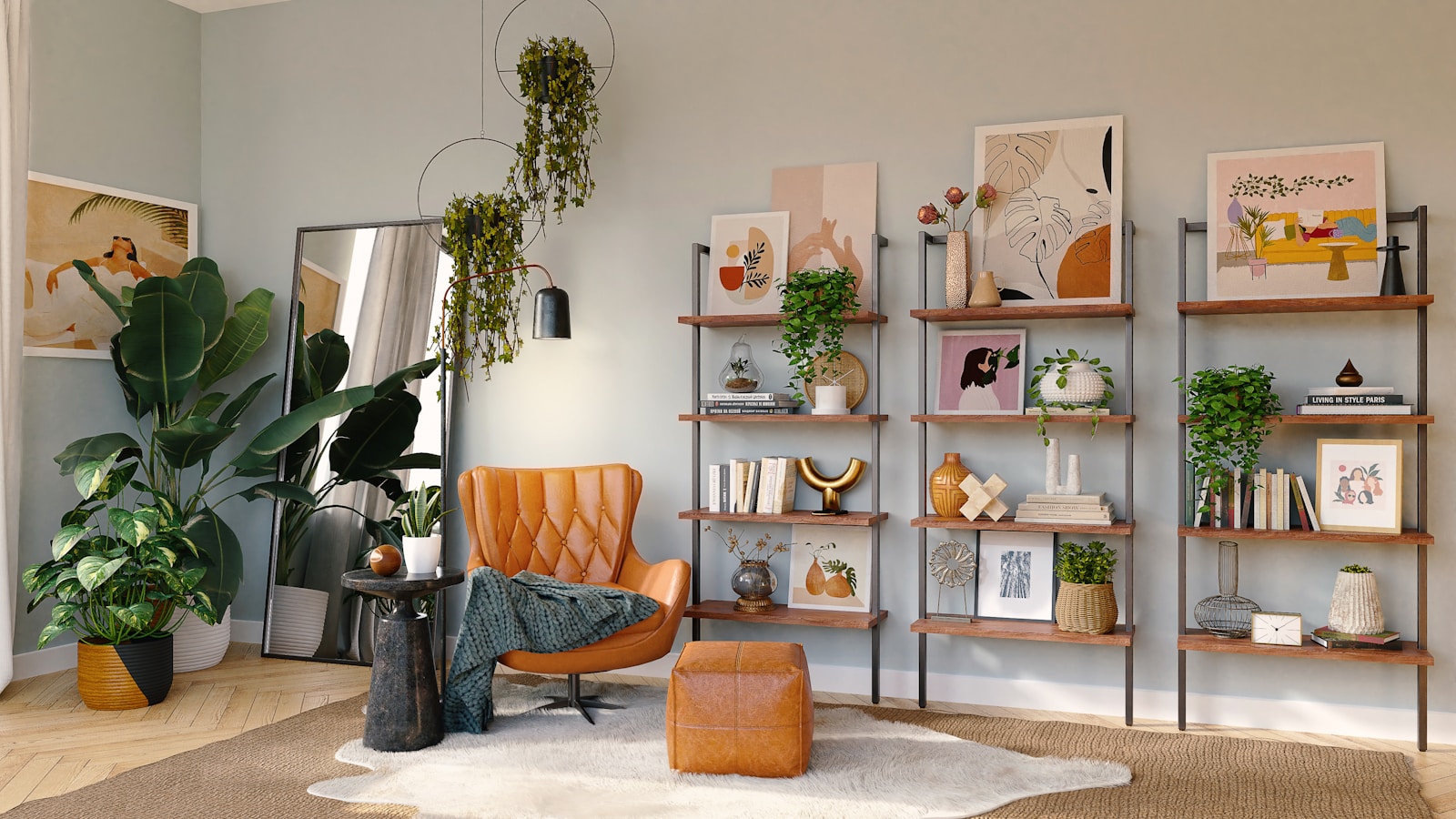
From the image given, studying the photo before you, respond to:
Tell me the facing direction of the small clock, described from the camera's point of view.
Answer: facing the viewer

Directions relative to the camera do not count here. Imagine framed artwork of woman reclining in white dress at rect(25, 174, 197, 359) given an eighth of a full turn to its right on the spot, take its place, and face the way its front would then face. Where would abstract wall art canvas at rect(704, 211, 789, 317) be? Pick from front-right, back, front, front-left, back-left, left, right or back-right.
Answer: front-left

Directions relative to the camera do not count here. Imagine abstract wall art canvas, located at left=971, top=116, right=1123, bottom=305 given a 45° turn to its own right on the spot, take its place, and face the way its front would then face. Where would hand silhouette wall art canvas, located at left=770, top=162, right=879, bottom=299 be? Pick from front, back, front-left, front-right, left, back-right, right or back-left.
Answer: front-right

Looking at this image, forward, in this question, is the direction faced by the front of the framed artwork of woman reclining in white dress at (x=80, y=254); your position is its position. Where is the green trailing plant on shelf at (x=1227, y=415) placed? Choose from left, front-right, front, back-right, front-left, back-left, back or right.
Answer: front

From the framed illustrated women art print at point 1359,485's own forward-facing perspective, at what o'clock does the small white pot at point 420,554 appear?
The small white pot is roughly at 2 o'clock from the framed illustrated women art print.

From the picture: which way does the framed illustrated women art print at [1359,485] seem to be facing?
toward the camera

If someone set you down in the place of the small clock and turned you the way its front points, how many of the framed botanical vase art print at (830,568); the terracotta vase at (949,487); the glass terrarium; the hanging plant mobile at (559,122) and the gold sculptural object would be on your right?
5

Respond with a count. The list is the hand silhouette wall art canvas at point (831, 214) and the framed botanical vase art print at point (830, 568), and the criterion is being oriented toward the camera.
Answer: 2

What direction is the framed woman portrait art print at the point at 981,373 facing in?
toward the camera

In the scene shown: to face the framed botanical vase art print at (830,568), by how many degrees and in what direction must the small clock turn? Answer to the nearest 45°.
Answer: approximately 90° to its right

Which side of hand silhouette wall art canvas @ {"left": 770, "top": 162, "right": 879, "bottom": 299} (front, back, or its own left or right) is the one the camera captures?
front

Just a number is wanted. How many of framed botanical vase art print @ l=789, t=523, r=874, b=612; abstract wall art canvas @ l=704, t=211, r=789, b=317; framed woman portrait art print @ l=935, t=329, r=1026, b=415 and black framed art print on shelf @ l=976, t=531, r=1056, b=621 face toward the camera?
4
